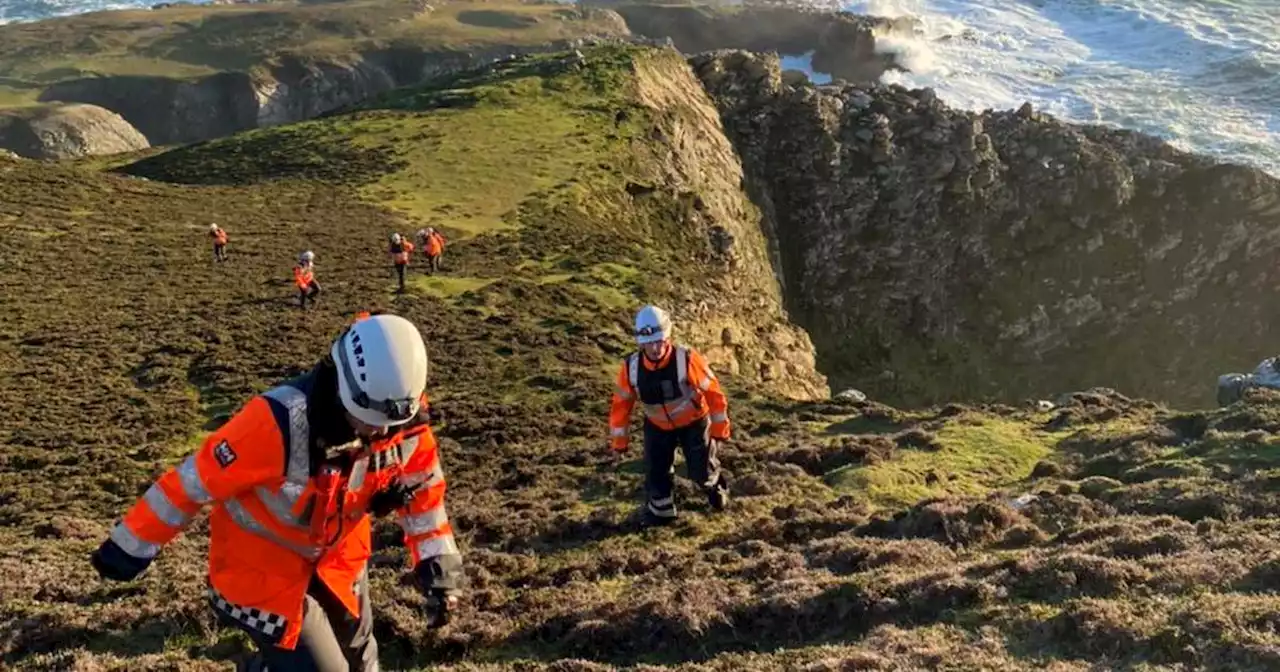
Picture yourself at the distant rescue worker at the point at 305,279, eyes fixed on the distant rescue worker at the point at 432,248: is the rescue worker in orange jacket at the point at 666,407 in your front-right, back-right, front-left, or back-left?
back-right

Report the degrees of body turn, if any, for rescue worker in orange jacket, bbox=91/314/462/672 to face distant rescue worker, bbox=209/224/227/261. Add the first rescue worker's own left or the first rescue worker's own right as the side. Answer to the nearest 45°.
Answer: approximately 135° to the first rescue worker's own left

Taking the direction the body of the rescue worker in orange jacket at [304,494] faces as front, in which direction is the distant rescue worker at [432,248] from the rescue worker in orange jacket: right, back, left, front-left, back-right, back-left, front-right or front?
back-left

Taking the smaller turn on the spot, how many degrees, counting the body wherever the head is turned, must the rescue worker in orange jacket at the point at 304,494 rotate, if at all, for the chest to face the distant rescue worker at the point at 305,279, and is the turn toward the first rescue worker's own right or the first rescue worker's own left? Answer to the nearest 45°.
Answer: approximately 135° to the first rescue worker's own left
